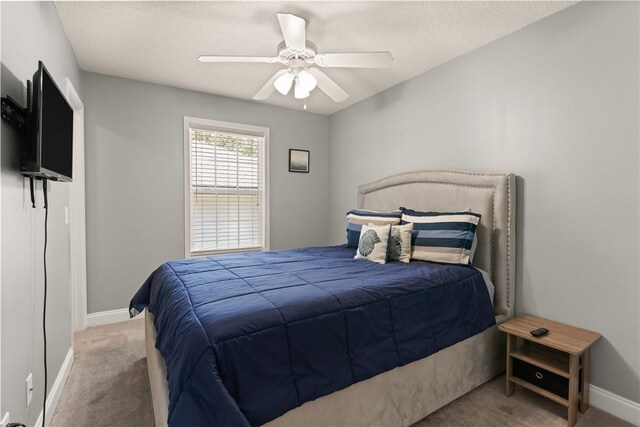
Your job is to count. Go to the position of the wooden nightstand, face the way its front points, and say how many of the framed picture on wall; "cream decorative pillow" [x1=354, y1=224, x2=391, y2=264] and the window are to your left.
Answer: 0

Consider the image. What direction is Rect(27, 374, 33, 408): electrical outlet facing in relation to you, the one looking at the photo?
facing to the right of the viewer

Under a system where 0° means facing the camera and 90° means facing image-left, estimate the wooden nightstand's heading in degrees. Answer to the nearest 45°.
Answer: approximately 45°

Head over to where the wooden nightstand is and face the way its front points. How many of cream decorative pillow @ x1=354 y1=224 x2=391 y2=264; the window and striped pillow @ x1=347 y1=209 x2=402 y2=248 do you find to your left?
0

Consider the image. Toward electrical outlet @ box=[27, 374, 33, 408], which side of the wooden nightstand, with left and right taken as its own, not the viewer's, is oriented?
front

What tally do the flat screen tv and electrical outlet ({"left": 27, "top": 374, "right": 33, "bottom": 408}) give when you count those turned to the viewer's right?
2

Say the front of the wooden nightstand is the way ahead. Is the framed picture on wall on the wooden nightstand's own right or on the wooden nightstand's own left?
on the wooden nightstand's own right

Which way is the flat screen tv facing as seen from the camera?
to the viewer's right

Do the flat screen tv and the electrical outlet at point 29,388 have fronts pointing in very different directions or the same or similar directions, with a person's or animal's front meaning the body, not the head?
same or similar directions

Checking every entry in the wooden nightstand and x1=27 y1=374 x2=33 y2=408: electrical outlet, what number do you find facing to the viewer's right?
1
